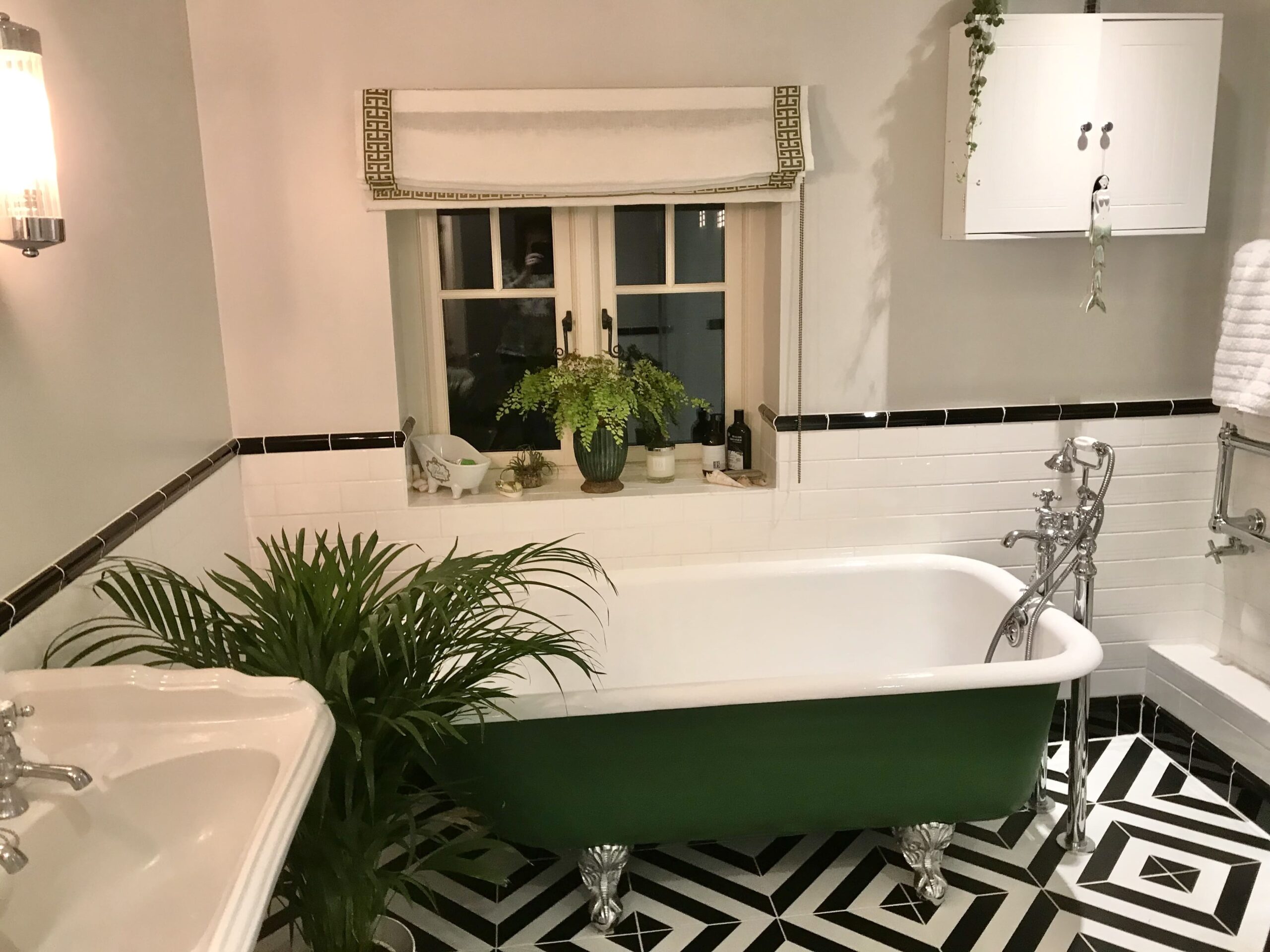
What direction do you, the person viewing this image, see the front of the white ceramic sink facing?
facing to the right of the viewer

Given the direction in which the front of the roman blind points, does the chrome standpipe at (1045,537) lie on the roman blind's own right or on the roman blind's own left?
on the roman blind's own left

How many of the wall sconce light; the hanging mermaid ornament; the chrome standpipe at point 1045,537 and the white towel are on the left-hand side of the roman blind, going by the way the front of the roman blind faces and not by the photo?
3

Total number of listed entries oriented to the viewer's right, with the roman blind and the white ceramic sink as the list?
1

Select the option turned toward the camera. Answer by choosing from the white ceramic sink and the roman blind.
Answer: the roman blind

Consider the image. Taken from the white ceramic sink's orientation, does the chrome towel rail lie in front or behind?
in front

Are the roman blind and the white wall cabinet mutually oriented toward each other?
no

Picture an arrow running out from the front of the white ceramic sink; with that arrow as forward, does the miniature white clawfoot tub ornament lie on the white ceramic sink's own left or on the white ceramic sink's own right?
on the white ceramic sink's own left

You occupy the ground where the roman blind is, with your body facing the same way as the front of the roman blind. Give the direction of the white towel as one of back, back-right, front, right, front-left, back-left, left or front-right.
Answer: left

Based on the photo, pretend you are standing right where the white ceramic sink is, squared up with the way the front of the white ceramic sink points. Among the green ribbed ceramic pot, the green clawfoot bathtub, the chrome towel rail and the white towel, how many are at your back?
0

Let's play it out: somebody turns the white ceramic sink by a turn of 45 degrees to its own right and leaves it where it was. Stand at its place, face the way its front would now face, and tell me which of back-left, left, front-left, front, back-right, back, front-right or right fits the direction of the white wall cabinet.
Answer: front-left

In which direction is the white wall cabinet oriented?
toward the camera

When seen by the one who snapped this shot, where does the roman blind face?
facing the viewer

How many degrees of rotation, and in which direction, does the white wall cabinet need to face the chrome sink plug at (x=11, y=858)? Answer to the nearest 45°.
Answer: approximately 45° to its right

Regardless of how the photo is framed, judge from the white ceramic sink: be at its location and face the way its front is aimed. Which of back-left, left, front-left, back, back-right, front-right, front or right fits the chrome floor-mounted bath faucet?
front

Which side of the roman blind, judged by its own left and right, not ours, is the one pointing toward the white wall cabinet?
left

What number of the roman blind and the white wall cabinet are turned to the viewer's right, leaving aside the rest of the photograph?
0
